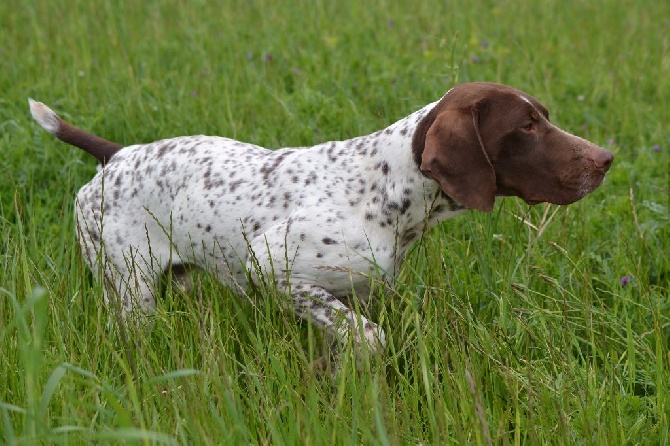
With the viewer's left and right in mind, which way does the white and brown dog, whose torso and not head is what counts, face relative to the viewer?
facing to the right of the viewer
